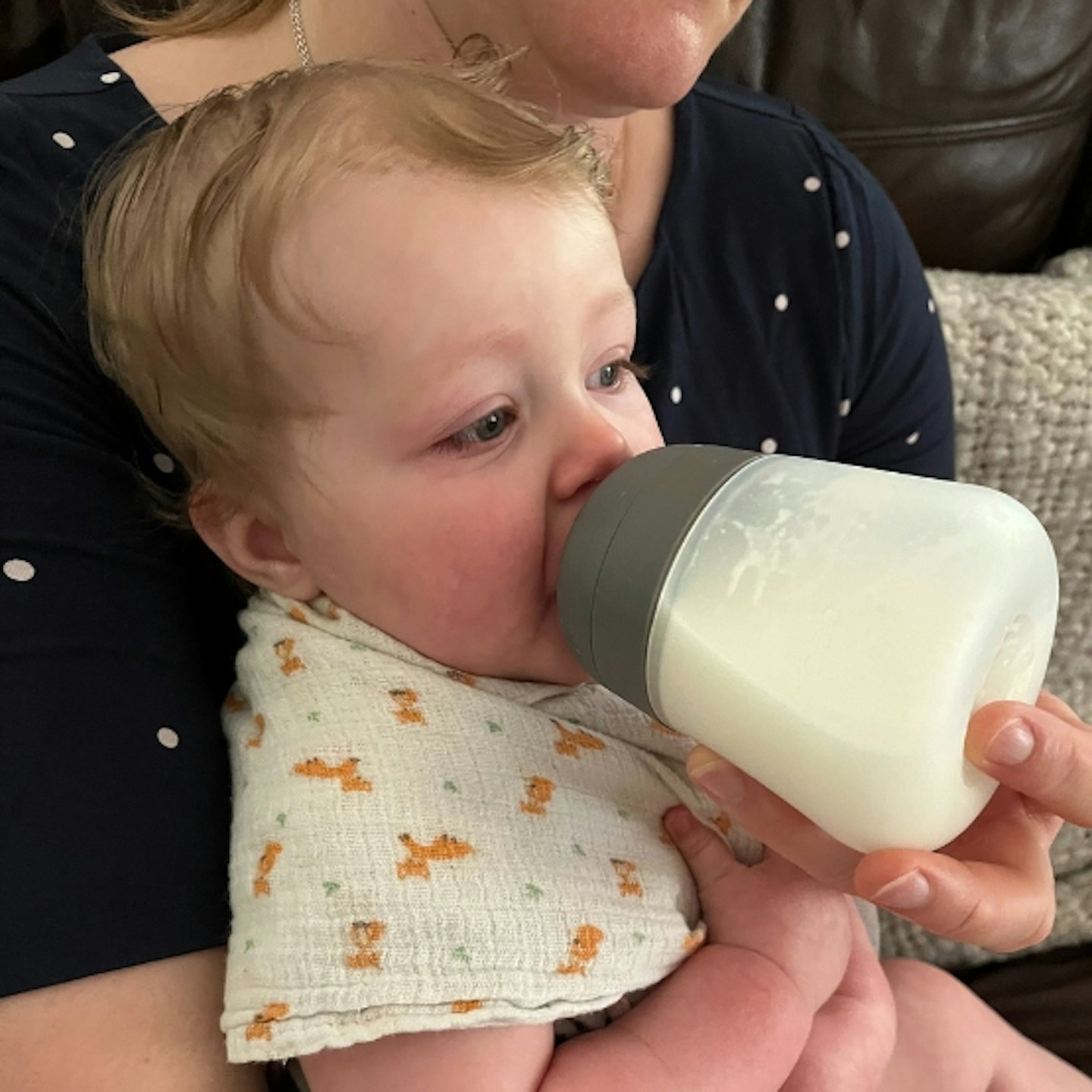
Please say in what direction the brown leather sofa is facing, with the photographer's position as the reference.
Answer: facing the viewer

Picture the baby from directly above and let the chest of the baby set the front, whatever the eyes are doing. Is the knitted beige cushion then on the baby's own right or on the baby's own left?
on the baby's own left

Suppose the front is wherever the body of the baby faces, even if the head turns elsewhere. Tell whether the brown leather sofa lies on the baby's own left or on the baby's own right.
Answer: on the baby's own left

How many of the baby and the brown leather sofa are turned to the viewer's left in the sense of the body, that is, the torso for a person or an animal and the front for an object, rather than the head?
0

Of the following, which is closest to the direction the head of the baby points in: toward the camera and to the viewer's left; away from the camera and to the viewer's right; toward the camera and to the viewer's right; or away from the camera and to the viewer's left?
toward the camera and to the viewer's right
